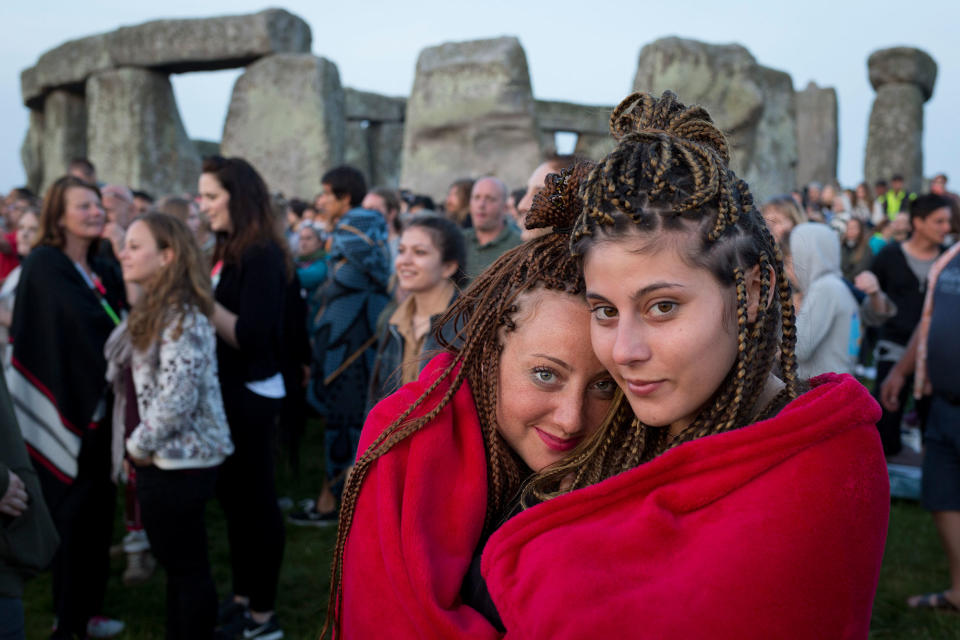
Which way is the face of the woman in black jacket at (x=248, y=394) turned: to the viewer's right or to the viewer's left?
to the viewer's left

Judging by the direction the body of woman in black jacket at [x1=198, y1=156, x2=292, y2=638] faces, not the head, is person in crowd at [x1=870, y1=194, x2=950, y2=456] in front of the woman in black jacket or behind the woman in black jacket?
behind

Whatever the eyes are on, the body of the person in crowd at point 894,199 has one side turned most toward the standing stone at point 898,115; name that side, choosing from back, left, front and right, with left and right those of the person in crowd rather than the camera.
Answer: back

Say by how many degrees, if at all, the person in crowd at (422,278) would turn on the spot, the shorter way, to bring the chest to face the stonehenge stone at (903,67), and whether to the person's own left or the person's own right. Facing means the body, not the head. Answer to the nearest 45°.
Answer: approximately 180°

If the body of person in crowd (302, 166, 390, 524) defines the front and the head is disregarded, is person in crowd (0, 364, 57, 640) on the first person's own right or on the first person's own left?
on the first person's own left
